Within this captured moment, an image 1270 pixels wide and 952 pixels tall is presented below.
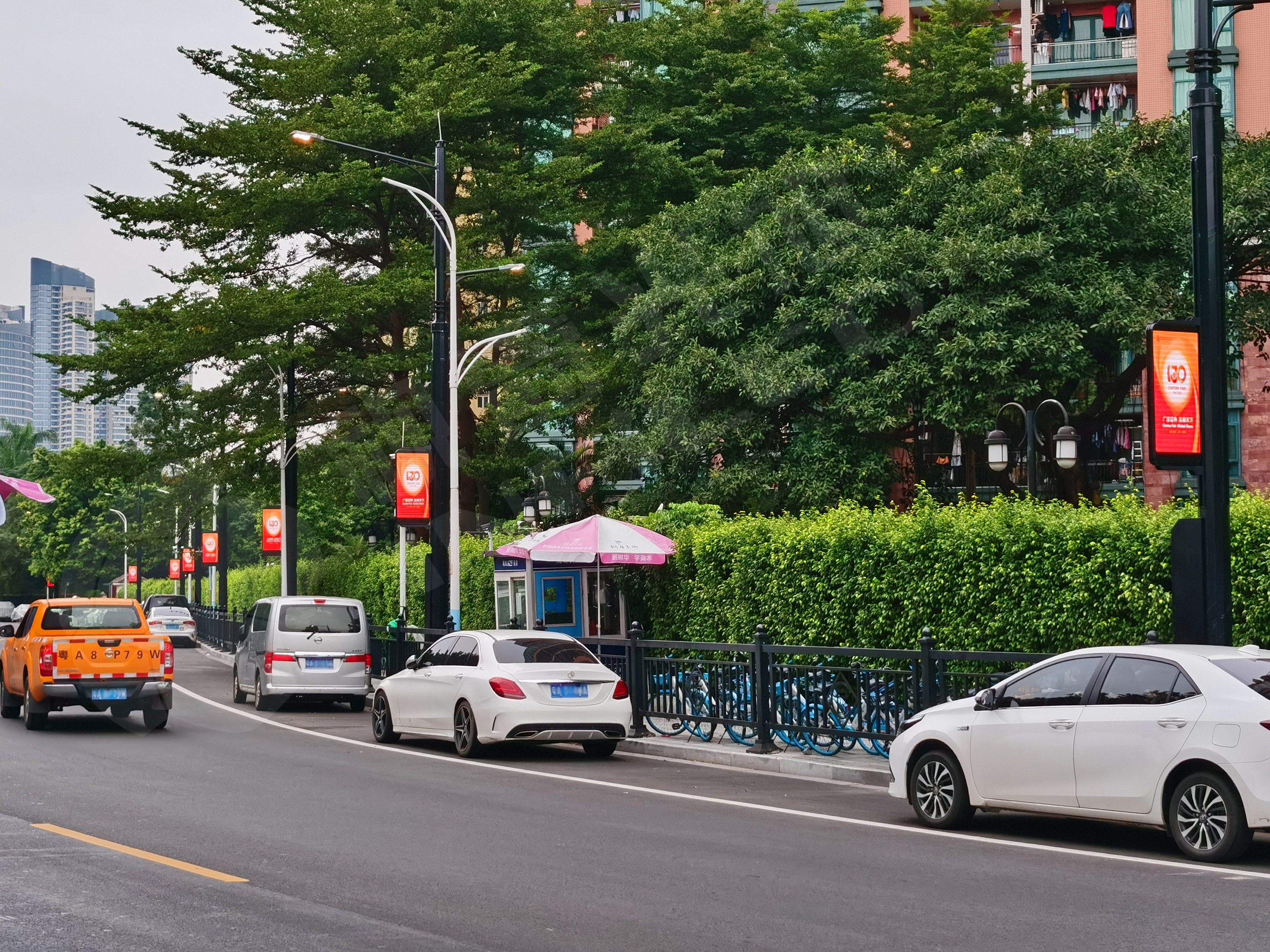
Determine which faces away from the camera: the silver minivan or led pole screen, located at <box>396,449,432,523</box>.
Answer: the silver minivan

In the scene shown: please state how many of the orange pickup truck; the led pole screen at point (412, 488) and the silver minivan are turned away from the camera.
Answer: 2

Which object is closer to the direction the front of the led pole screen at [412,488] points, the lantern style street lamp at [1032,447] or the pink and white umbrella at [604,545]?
the pink and white umbrella

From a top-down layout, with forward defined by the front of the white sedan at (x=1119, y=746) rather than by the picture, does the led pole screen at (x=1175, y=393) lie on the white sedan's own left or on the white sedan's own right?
on the white sedan's own right

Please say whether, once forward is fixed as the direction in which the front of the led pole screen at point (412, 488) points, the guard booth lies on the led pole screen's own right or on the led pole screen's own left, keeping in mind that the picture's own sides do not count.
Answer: on the led pole screen's own left

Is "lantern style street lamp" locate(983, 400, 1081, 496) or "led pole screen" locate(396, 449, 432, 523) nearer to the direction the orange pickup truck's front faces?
the led pole screen

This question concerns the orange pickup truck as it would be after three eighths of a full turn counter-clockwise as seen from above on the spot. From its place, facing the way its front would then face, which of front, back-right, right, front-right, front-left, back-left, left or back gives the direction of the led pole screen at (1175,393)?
left

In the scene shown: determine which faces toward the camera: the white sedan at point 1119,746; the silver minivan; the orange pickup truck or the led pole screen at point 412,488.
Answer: the led pole screen

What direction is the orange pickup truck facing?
away from the camera

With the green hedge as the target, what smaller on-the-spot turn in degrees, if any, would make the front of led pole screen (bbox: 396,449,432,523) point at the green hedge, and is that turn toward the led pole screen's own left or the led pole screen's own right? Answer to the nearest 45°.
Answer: approximately 45° to the led pole screen's own left

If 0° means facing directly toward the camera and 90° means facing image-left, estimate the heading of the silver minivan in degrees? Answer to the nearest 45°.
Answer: approximately 180°

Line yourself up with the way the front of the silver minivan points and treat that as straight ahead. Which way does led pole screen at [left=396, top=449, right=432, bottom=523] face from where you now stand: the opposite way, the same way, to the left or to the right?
the opposite way

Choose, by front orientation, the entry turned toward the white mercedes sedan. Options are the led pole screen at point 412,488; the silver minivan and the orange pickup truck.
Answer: the led pole screen
